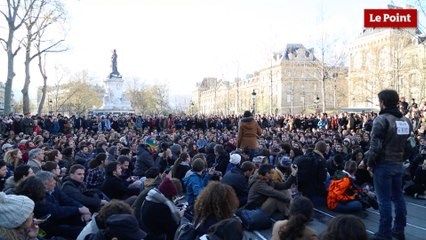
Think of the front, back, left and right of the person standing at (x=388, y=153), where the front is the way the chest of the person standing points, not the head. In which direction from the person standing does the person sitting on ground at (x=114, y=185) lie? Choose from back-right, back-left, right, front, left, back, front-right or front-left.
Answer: front-left

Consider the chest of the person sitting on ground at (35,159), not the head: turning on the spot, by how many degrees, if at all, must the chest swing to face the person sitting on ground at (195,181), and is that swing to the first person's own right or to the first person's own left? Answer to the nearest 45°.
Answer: approximately 45° to the first person's own right

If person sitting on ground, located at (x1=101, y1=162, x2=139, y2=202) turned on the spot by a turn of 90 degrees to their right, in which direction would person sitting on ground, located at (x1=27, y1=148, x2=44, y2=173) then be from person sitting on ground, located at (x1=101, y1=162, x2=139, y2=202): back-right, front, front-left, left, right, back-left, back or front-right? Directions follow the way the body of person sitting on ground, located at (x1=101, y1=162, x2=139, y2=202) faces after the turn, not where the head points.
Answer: back-right

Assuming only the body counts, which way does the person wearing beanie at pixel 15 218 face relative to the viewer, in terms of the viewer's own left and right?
facing to the right of the viewer

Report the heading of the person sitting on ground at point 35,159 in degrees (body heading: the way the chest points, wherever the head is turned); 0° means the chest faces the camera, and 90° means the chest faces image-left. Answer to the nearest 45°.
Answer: approximately 270°

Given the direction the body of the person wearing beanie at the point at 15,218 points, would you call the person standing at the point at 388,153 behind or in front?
in front

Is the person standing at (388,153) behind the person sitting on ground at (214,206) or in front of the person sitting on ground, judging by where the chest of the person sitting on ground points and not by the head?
in front

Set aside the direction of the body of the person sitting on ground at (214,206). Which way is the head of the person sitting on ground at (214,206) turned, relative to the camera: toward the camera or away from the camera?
away from the camera

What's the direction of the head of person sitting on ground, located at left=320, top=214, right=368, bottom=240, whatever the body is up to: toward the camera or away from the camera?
away from the camera
